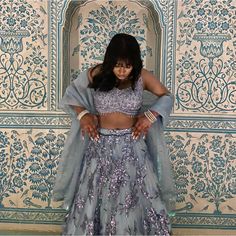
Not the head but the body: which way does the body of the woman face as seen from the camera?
toward the camera
